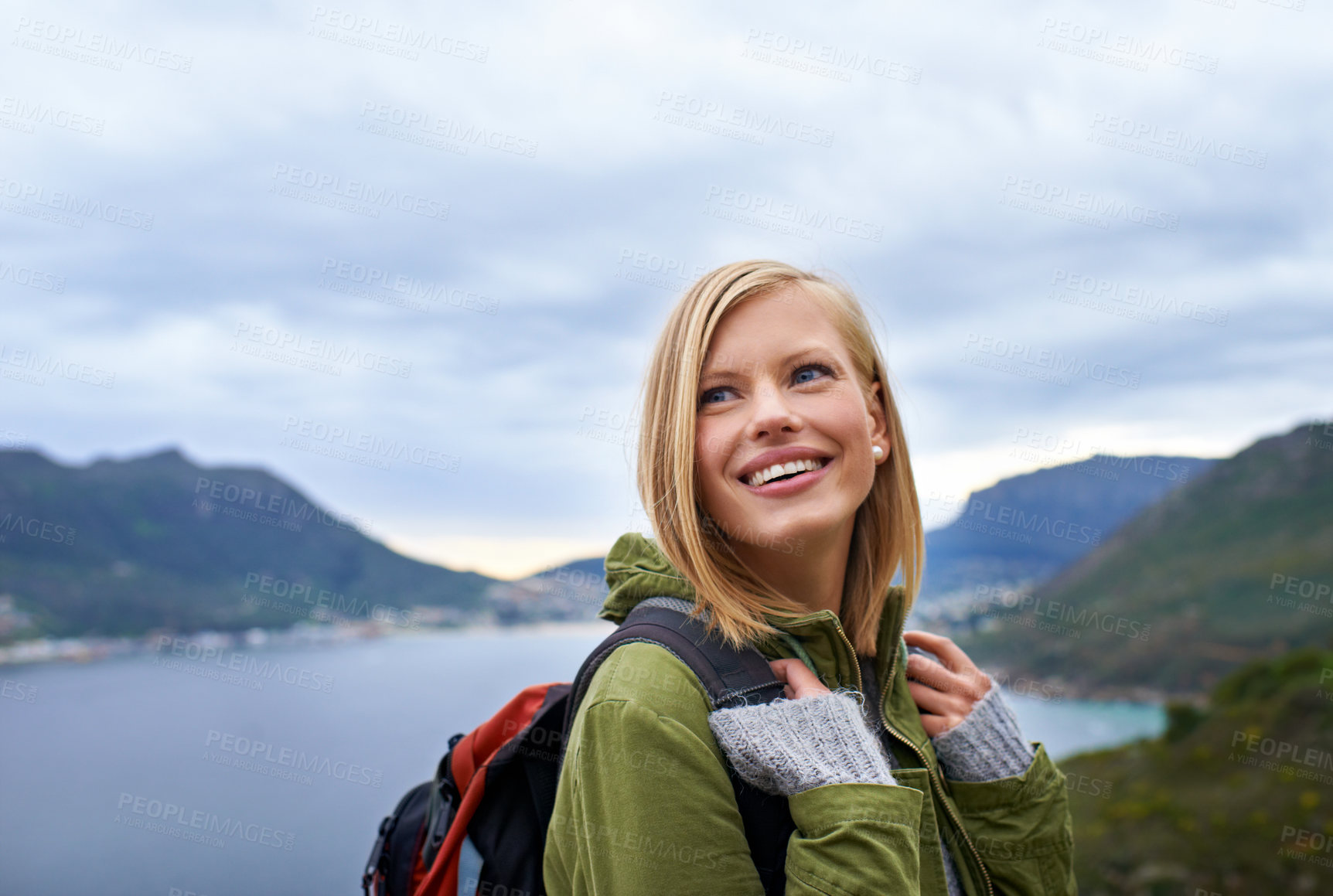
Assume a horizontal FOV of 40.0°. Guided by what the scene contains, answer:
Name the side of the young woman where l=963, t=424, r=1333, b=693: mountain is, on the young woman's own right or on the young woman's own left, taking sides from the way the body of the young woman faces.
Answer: on the young woman's own left

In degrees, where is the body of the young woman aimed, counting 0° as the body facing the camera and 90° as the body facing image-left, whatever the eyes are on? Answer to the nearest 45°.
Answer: approximately 315°

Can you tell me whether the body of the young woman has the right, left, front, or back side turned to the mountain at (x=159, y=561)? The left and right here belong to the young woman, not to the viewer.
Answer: back

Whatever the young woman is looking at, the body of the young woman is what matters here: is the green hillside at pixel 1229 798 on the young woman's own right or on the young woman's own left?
on the young woman's own left
